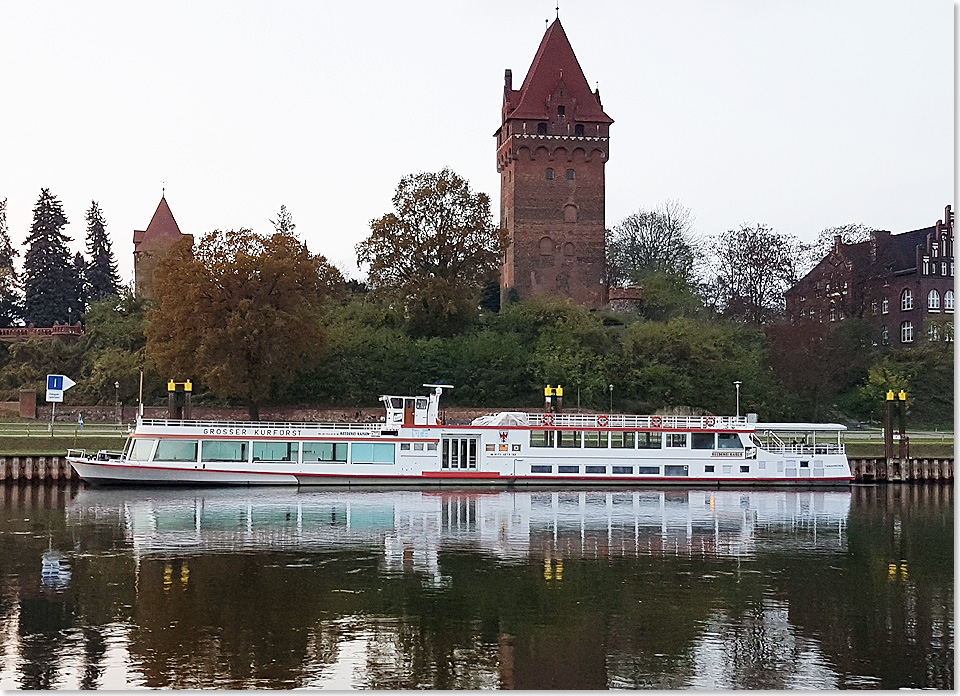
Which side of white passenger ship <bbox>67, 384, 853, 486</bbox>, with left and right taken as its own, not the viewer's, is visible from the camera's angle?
left
